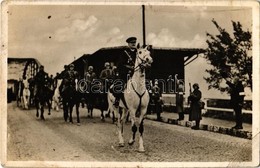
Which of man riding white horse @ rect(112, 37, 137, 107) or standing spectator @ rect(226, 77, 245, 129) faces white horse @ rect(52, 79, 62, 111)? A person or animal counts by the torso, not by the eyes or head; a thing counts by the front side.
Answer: the standing spectator

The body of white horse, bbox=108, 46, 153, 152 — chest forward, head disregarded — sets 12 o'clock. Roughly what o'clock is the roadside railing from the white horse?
The roadside railing is roughly at 8 o'clock from the white horse.

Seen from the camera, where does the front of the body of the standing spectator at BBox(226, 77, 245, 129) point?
to the viewer's left

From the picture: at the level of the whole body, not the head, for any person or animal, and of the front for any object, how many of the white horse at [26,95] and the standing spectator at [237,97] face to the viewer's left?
1

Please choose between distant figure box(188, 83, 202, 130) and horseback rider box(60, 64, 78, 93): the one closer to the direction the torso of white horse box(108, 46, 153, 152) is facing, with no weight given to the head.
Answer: the distant figure

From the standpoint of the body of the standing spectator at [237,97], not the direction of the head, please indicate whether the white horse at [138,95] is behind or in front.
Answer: in front

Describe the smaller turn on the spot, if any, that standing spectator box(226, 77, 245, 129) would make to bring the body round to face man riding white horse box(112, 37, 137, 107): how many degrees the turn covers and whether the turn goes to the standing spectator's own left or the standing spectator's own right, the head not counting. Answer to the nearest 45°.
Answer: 0° — they already face them

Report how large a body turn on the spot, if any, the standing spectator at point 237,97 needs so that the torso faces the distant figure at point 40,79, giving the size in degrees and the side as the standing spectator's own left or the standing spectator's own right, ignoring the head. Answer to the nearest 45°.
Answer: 0° — they already face them

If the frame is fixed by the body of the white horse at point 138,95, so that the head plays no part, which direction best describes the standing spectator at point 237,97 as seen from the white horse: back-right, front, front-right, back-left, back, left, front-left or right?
front-left
